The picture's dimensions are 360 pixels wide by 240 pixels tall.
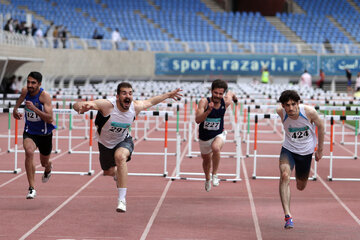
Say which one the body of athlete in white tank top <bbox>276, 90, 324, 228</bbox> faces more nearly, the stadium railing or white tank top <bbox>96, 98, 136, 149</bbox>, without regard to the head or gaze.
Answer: the white tank top

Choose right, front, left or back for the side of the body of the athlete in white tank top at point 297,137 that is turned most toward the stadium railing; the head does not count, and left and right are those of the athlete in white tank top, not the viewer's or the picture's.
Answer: back

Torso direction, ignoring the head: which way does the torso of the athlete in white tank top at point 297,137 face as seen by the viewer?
toward the camera

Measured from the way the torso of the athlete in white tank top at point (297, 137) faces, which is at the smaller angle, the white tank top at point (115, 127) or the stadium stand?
the white tank top

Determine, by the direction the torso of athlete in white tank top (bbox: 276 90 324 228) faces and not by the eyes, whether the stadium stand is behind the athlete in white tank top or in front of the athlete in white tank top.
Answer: behind

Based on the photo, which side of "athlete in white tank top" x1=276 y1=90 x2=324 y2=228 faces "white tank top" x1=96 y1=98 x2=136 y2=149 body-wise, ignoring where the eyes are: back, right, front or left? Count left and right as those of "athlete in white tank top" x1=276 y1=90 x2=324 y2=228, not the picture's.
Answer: right

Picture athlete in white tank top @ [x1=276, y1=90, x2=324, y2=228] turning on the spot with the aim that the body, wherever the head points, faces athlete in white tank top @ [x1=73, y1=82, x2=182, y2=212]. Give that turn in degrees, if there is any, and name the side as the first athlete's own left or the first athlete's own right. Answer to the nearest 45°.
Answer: approximately 90° to the first athlete's own right
